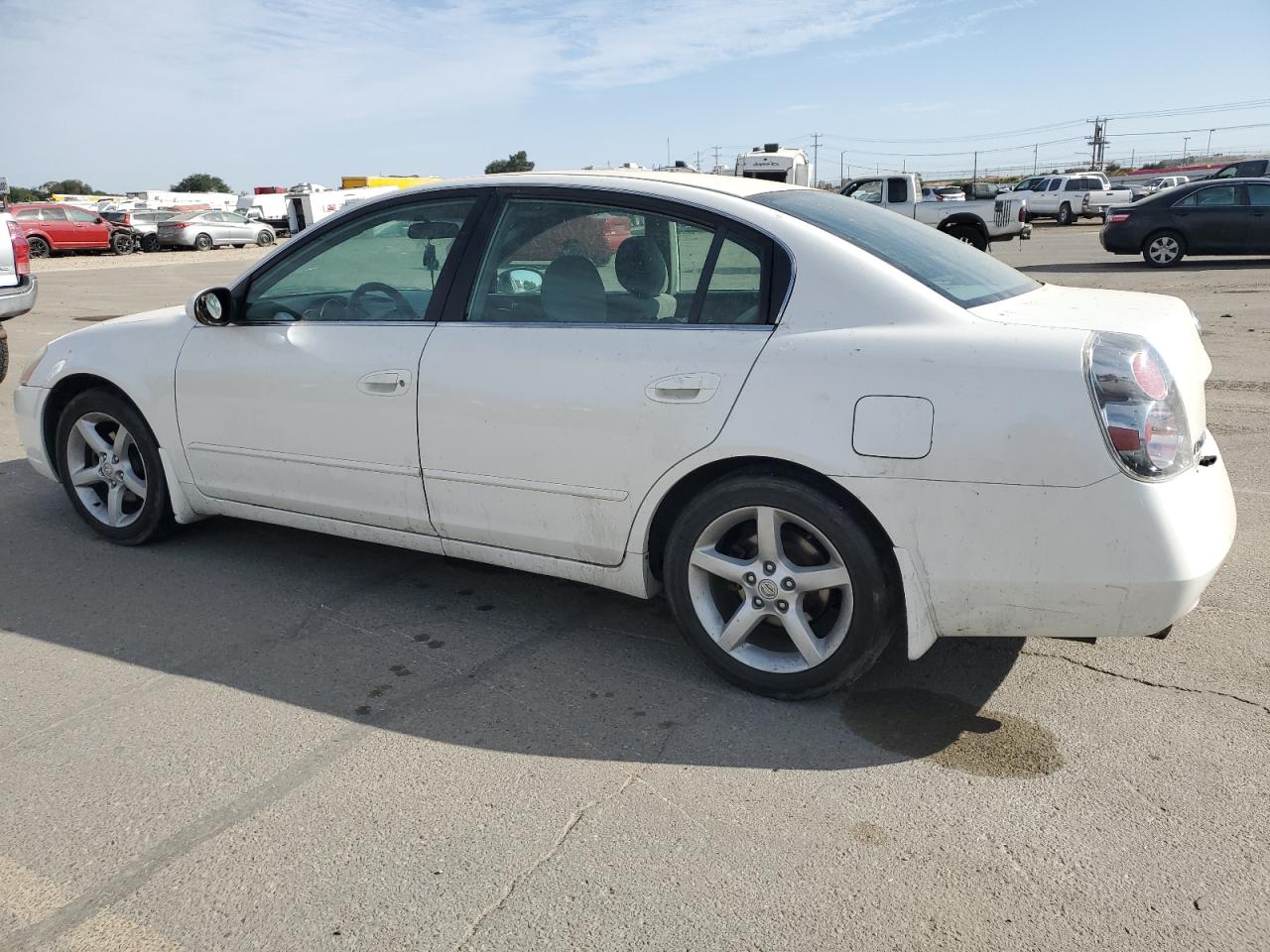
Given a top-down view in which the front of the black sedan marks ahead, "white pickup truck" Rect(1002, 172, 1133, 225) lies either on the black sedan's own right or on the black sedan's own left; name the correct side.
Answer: on the black sedan's own left

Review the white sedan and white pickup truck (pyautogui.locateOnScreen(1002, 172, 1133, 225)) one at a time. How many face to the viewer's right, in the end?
0

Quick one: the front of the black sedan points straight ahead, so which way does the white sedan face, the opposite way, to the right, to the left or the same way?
the opposite way

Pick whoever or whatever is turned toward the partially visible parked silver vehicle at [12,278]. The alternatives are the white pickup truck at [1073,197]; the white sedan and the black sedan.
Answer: the white sedan

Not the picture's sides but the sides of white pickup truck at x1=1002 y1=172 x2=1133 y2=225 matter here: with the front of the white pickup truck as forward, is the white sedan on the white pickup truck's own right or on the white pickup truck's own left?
on the white pickup truck's own left

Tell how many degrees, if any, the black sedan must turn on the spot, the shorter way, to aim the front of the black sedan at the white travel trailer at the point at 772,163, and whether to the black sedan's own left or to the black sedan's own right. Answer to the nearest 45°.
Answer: approximately 135° to the black sedan's own left

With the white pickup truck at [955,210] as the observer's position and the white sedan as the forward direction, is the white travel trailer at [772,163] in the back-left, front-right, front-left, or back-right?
back-right

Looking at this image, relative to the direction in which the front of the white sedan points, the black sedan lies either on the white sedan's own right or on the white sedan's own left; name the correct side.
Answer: on the white sedan's own right

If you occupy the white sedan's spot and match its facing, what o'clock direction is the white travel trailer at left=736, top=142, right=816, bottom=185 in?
The white travel trailer is roughly at 2 o'clock from the white sedan.

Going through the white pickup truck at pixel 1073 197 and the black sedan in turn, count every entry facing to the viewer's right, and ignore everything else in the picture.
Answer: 1

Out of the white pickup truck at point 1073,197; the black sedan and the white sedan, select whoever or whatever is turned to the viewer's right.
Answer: the black sedan

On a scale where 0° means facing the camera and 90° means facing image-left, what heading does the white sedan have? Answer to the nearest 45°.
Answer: approximately 135°

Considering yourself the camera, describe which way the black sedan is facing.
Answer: facing to the right of the viewer
